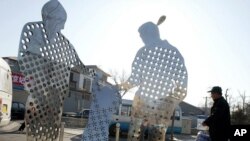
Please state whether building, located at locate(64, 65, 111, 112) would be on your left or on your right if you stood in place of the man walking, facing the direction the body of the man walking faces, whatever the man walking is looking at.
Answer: on your right

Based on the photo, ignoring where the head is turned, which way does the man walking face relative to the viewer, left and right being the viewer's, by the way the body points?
facing to the left of the viewer

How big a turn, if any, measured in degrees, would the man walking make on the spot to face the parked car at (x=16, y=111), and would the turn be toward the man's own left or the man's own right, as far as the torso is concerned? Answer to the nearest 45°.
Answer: approximately 45° to the man's own right

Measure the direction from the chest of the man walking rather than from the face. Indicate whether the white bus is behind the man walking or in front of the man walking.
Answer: in front

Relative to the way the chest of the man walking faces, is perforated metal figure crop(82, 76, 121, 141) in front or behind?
in front
